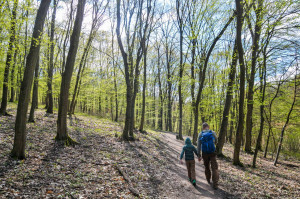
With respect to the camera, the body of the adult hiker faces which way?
away from the camera
